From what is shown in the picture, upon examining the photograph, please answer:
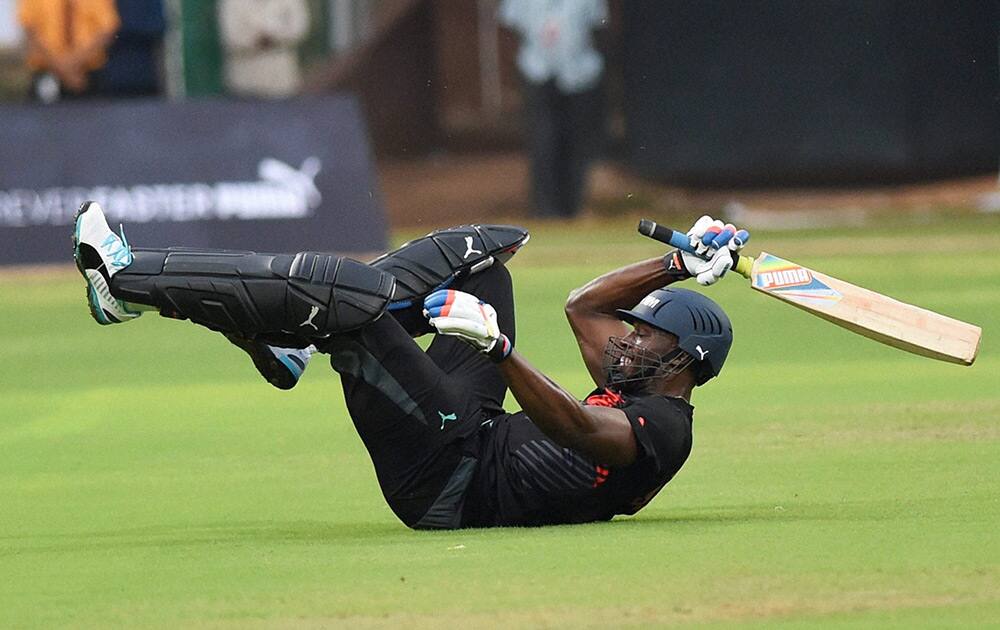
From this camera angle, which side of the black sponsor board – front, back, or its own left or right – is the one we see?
front
